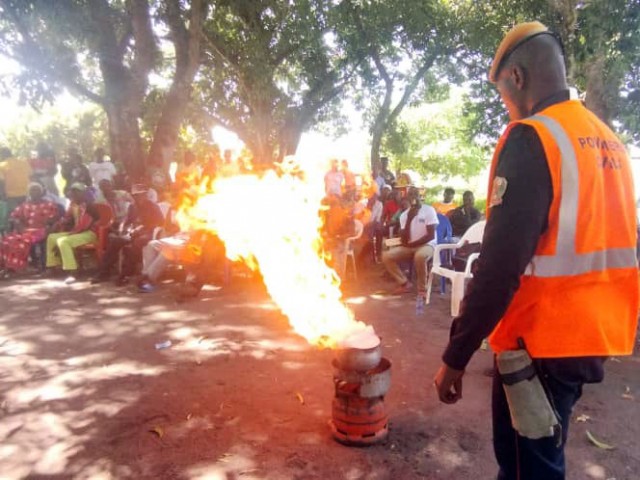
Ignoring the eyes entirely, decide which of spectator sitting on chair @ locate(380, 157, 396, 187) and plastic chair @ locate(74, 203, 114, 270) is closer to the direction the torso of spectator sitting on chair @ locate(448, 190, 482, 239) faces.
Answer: the plastic chair

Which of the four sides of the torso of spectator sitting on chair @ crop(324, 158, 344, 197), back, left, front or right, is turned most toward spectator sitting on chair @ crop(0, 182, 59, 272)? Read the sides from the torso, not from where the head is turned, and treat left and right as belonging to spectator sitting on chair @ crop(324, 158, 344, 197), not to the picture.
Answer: right

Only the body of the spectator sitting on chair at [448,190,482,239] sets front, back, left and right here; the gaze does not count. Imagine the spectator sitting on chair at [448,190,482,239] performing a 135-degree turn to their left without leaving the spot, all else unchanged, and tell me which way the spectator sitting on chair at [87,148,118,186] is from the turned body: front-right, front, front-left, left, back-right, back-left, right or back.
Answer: back

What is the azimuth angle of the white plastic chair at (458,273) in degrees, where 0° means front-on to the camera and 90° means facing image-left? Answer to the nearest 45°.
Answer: approximately 45°

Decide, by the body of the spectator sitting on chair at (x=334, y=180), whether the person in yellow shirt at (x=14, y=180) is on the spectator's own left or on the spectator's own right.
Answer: on the spectator's own right

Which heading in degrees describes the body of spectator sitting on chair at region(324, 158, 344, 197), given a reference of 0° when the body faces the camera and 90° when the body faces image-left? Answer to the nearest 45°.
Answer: approximately 0°

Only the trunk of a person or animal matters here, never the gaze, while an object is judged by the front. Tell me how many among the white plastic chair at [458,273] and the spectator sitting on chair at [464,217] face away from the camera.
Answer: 0

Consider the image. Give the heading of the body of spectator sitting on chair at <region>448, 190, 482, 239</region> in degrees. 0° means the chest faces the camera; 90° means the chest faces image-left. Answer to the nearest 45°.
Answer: approximately 45°

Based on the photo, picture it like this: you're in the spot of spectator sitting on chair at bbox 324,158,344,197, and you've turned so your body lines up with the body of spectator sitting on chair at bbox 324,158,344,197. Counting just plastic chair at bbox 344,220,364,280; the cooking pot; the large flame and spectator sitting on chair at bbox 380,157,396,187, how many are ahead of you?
3

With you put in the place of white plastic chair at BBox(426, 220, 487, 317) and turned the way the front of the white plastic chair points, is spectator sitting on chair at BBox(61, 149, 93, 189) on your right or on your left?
on your right

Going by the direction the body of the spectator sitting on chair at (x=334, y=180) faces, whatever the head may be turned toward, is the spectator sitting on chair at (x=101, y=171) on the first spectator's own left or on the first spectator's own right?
on the first spectator's own right

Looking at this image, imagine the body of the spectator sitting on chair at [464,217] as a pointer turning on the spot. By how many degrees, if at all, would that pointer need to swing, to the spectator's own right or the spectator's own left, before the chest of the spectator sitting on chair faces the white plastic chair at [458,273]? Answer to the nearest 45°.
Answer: approximately 45° to the spectator's own left

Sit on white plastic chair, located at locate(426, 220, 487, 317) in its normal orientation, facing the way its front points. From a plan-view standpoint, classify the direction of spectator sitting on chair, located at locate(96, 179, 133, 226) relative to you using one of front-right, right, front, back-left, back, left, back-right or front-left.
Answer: front-right

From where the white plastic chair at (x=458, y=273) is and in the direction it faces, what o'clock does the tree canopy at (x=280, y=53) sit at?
The tree canopy is roughly at 3 o'clock from the white plastic chair.

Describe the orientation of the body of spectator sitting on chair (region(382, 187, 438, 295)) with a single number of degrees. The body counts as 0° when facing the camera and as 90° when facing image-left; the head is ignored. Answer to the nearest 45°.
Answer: approximately 45°
